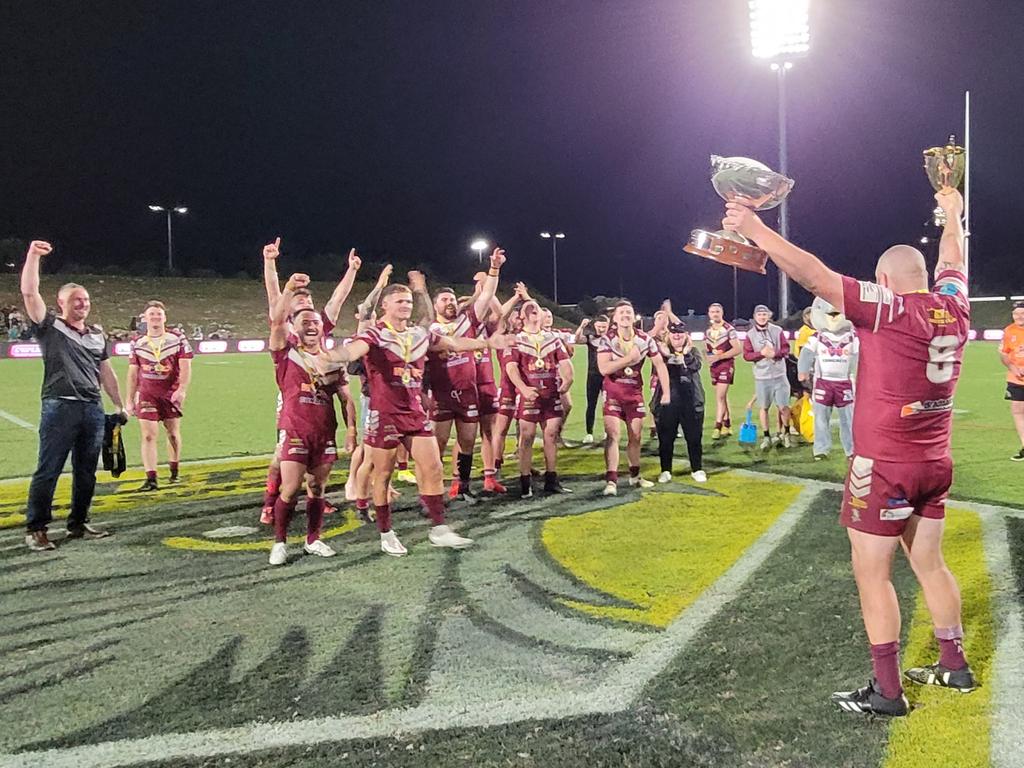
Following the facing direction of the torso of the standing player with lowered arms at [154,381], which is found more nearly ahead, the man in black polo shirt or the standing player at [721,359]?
the man in black polo shirt

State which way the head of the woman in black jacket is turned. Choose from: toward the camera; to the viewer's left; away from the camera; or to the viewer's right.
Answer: toward the camera

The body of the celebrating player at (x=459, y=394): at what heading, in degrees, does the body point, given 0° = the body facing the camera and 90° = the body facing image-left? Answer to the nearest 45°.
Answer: approximately 0°

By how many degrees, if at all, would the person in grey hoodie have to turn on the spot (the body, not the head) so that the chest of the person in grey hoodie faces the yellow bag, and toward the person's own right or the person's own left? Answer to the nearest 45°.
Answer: approximately 135° to the person's own left

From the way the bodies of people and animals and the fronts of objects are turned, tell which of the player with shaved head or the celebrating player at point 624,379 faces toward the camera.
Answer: the celebrating player

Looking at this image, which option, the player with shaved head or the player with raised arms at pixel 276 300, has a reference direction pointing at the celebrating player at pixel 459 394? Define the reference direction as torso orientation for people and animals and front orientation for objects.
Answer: the player with shaved head

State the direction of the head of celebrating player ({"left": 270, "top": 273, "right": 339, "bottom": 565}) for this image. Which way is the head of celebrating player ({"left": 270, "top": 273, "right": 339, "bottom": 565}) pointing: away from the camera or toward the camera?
toward the camera

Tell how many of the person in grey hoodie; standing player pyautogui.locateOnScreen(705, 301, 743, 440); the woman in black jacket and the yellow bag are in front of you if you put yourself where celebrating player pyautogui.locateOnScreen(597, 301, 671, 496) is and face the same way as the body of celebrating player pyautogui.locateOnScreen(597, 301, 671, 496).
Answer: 0

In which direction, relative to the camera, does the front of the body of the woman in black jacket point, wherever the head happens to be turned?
toward the camera

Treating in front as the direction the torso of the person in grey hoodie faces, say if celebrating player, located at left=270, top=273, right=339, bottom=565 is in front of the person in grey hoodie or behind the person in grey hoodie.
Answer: in front

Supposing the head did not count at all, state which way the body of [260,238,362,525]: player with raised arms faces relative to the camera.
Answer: toward the camera

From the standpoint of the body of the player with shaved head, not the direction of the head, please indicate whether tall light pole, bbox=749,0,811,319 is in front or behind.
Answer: in front

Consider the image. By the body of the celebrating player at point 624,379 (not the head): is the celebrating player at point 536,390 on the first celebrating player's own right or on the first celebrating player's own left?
on the first celebrating player's own right

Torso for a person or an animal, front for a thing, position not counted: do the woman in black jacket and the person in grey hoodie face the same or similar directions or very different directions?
same or similar directions

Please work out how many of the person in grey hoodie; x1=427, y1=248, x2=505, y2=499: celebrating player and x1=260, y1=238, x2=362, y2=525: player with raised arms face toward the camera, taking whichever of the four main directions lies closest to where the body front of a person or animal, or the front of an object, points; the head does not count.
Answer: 3

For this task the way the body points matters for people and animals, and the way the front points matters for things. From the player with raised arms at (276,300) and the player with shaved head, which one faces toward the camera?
the player with raised arms

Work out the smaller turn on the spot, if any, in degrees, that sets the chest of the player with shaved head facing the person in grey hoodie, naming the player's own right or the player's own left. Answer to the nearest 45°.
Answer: approximately 45° to the player's own right

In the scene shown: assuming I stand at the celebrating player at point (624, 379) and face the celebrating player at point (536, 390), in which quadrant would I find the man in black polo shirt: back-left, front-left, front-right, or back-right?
front-left

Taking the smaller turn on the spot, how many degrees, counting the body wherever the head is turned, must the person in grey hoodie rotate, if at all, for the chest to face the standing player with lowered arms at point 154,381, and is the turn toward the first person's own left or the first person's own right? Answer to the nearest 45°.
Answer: approximately 45° to the first person's own right

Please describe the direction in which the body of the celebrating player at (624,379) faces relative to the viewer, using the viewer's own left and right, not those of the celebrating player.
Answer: facing the viewer

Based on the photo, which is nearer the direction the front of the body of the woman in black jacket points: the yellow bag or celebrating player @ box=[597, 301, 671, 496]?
the celebrating player
